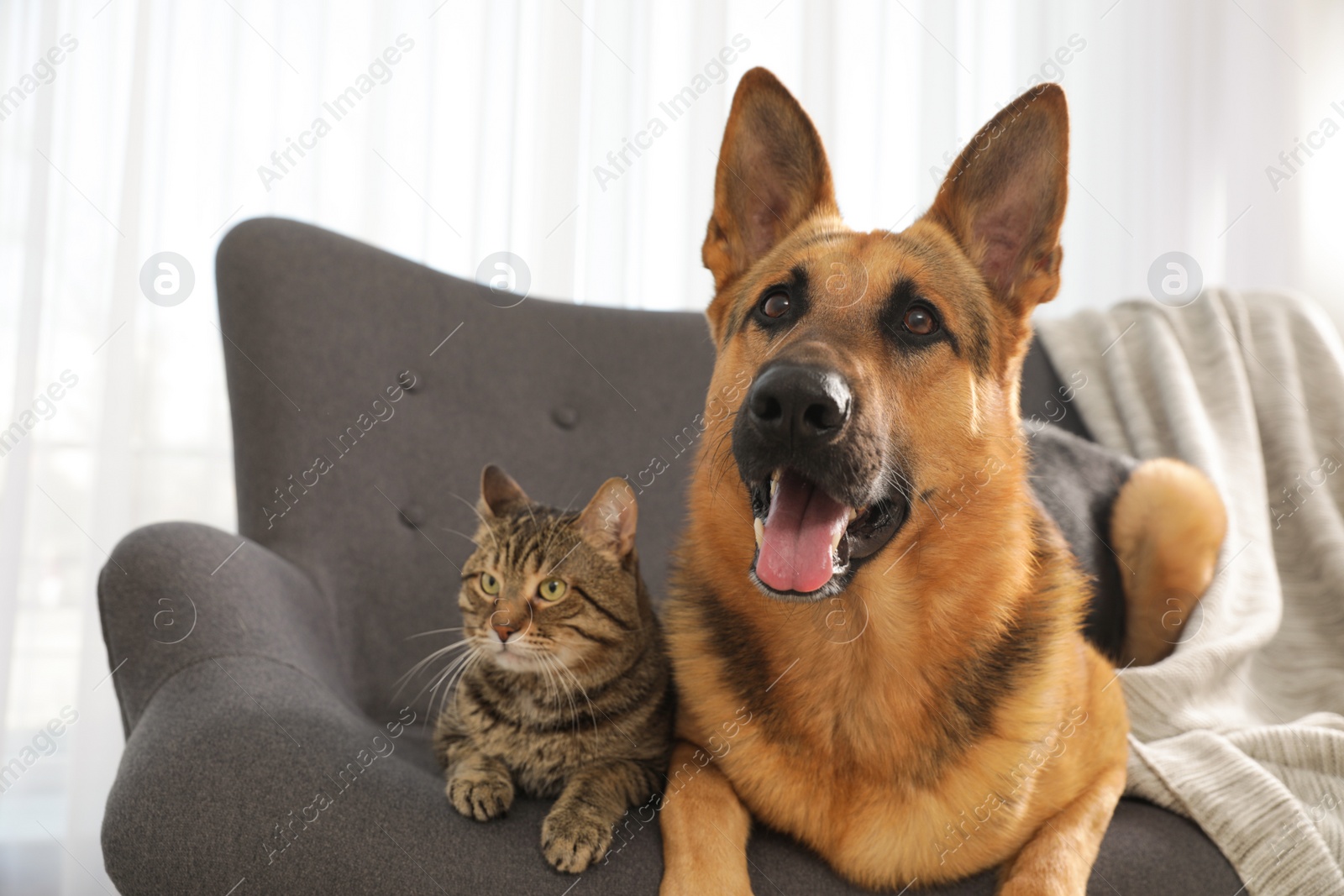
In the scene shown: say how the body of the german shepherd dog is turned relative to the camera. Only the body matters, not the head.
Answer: toward the camera

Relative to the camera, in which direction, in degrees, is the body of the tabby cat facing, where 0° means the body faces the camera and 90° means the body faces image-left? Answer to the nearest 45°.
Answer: approximately 45°
